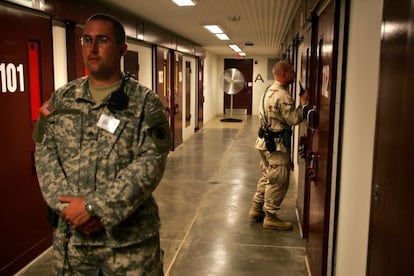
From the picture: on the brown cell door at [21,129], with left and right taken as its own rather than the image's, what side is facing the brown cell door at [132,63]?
left

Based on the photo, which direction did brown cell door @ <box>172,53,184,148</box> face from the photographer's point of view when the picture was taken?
facing to the right of the viewer

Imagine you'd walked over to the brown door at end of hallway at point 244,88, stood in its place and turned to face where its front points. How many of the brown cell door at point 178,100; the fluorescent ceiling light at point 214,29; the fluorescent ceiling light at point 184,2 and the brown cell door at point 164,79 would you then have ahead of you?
4

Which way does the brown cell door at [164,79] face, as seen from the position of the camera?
facing to the right of the viewer

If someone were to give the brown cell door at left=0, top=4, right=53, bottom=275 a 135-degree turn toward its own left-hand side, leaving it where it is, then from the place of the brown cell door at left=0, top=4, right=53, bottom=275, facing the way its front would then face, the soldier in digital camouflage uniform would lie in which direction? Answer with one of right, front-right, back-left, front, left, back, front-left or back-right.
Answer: back

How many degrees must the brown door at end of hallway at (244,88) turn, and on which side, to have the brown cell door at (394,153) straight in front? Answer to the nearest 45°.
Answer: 0° — it already faces it

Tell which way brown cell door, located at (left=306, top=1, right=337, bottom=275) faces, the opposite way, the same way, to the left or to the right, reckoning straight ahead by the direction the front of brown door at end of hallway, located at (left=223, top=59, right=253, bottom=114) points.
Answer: to the right

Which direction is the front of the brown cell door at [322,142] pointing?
to the viewer's left

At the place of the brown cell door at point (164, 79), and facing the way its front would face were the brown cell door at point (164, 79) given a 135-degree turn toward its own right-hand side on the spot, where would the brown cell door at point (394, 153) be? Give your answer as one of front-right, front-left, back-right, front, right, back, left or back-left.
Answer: front-left

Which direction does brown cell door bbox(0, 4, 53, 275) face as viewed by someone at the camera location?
facing the viewer and to the right of the viewer

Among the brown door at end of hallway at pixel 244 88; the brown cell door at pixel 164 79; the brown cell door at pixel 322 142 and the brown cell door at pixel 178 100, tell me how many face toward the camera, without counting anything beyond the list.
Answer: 1

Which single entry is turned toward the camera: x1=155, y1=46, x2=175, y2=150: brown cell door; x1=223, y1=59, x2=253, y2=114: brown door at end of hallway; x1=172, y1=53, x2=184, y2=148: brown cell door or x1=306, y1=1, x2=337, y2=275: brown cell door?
x1=223, y1=59, x2=253, y2=114: brown door at end of hallway

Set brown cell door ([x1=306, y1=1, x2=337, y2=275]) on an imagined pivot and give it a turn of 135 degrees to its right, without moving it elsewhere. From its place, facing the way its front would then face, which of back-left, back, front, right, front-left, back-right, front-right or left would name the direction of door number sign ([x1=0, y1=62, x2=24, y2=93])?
back-left

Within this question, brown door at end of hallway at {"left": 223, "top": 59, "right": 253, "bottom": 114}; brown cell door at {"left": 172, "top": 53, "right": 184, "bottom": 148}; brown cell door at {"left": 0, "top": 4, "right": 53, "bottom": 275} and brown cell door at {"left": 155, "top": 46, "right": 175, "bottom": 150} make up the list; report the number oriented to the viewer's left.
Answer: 0

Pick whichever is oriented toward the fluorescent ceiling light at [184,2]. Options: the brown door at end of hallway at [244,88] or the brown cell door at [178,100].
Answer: the brown door at end of hallway at [244,88]

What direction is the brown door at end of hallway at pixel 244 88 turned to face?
toward the camera

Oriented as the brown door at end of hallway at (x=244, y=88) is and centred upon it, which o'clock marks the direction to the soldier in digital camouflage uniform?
The soldier in digital camouflage uniform is roughly at 12 o'clock from the brown door at end of hallway.

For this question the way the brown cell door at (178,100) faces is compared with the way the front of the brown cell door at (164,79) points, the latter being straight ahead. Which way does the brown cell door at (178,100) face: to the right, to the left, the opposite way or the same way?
the same way

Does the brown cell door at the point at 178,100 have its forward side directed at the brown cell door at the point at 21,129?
no

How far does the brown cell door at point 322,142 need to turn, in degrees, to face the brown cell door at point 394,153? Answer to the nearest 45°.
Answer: approximately 90° to its left

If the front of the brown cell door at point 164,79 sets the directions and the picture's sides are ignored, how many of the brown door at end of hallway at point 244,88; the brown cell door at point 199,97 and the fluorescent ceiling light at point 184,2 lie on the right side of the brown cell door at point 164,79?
1
